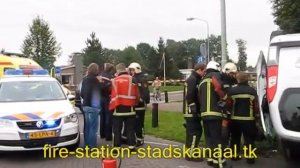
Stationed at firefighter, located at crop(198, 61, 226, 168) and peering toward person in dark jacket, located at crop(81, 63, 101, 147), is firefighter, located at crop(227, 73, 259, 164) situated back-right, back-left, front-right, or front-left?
back-right

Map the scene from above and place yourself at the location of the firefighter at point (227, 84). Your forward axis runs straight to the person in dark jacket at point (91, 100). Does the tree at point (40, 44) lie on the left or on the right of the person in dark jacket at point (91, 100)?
right

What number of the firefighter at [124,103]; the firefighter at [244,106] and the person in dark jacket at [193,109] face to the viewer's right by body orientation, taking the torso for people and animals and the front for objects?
1

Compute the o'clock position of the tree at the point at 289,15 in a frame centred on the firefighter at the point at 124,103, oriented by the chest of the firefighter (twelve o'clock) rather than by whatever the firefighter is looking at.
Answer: The tree is roughly at 2 o'clock from the firefighter.

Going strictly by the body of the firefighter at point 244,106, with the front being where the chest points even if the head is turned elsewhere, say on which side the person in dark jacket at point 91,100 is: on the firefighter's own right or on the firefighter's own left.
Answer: on the firefighter's own left

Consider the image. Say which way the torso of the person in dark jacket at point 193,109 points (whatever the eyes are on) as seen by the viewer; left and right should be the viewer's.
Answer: facing to the right of the viewer

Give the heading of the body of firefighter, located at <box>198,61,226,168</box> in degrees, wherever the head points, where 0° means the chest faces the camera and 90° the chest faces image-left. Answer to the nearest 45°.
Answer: approximately 225°

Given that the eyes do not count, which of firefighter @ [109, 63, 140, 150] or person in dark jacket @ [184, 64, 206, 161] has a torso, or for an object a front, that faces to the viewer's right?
the person in dark jacket

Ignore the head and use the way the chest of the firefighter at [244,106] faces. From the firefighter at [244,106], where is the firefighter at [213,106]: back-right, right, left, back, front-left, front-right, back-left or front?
back-left

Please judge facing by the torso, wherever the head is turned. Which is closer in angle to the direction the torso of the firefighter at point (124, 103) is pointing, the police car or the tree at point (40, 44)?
the tree
